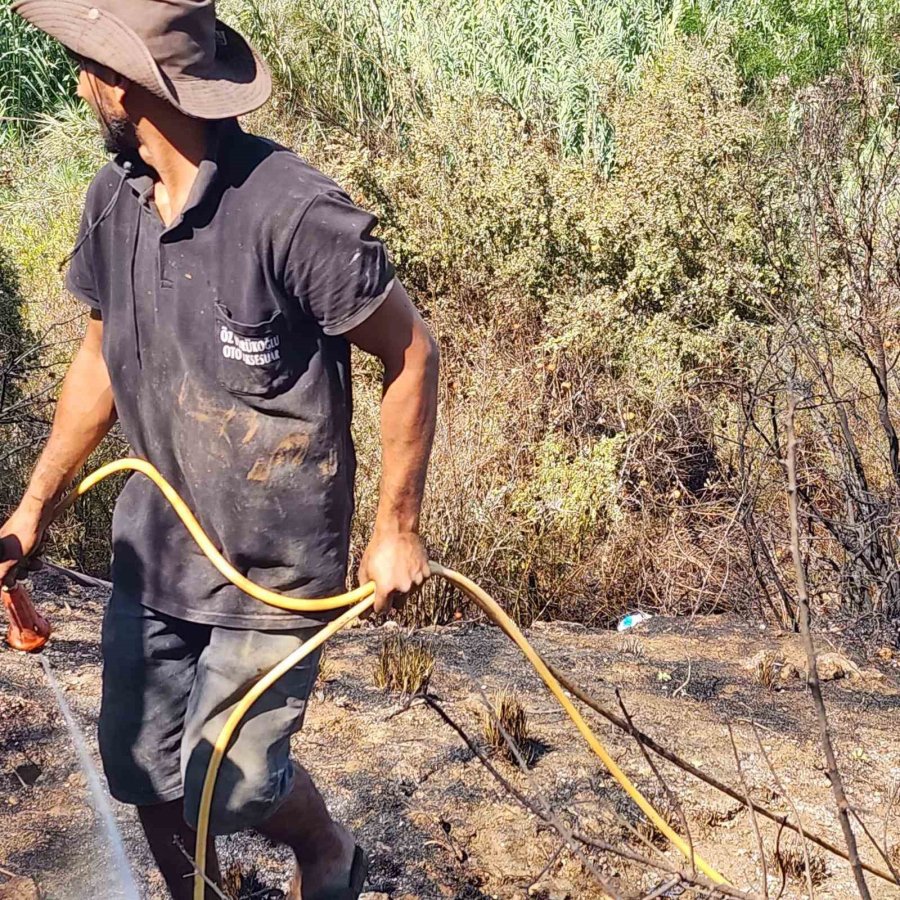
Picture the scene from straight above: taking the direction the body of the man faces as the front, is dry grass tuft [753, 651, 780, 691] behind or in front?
behind

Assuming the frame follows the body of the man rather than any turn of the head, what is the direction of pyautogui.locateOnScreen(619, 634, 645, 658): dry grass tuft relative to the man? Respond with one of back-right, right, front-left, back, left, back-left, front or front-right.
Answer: back

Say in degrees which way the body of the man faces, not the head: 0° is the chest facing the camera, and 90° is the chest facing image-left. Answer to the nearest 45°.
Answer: approximately 45°

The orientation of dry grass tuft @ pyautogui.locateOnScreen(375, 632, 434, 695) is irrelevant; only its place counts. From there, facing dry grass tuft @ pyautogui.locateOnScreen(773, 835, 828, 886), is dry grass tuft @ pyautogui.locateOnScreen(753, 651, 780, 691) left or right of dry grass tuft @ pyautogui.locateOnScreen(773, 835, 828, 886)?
left

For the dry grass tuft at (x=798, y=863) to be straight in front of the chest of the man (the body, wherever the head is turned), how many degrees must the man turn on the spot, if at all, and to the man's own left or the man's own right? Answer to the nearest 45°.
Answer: approximately 180°

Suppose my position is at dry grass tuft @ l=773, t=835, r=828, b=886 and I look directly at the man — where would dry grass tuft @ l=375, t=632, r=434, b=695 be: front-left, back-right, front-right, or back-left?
front-right

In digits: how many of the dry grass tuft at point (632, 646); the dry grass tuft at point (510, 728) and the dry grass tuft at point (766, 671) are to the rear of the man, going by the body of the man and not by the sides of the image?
3

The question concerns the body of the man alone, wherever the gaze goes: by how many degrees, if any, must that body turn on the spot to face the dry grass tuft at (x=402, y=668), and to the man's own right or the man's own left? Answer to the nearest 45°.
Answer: approximately 135° to the man's own right

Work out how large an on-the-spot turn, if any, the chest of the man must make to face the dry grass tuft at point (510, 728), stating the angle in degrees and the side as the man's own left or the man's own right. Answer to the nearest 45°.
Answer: approximately 180°

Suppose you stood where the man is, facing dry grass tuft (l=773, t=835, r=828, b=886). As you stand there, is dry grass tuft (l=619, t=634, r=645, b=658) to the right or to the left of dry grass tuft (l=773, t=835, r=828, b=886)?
left
